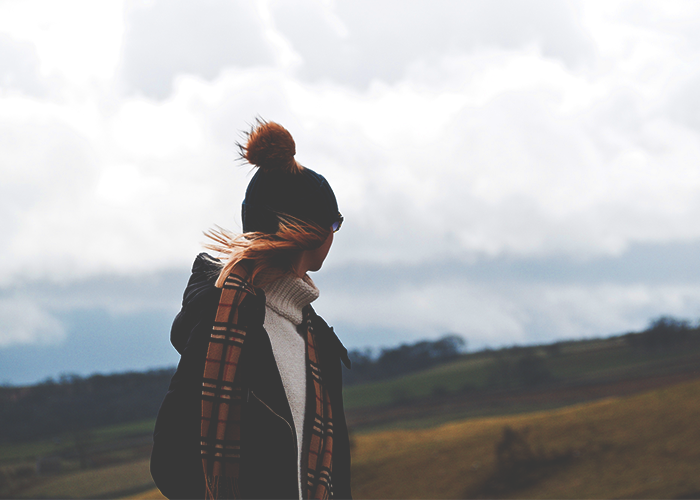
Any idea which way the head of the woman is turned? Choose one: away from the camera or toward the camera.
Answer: away from the camera

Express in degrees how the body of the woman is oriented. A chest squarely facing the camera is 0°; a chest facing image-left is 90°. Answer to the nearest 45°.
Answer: approximately 315°
